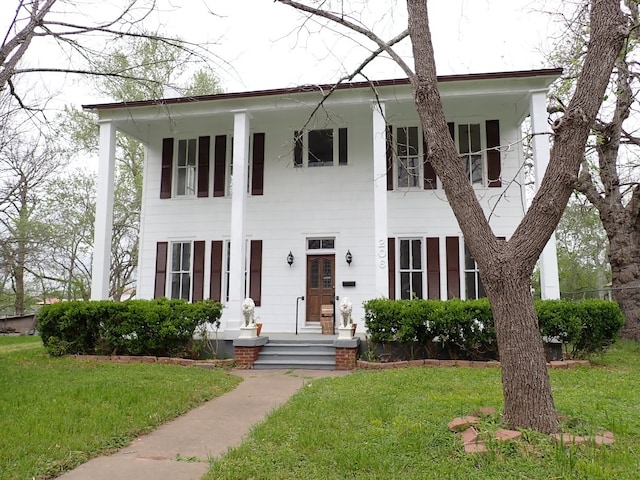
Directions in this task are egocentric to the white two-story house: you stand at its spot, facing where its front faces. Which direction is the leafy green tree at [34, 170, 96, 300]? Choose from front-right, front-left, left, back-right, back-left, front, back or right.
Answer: back-right

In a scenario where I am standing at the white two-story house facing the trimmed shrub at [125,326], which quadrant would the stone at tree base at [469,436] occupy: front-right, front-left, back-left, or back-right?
front-left

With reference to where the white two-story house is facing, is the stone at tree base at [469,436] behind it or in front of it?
in front

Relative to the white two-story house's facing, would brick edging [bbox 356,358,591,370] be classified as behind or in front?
in front

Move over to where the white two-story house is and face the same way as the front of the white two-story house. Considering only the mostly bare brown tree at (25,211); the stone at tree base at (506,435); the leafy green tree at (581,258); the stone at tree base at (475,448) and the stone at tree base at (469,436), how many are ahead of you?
3

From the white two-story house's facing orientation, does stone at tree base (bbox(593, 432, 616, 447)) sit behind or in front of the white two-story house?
in front

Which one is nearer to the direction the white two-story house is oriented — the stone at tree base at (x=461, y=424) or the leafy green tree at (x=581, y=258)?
the stone at tree base

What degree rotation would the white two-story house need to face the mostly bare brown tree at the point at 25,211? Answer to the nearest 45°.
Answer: approximately 135° to its right

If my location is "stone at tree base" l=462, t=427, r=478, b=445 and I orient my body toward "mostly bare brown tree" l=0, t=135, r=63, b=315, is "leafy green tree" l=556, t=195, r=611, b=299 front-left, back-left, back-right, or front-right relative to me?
front-right

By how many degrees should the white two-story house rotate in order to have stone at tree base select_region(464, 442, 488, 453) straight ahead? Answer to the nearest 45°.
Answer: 0° — it already faces it

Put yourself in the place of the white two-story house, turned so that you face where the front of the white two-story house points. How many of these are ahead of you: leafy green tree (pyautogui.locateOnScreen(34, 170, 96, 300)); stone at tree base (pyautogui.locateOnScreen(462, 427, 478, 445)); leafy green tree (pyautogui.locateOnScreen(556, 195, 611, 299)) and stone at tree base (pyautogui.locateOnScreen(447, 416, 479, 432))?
2

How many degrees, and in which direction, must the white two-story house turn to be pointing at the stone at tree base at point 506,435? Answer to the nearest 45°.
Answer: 0° — it already faces it

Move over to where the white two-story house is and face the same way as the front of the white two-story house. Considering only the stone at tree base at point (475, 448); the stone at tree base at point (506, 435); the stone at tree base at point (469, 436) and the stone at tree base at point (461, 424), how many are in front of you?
4

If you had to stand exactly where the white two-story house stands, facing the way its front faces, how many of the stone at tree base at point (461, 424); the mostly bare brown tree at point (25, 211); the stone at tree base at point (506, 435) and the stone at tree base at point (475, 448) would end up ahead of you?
3

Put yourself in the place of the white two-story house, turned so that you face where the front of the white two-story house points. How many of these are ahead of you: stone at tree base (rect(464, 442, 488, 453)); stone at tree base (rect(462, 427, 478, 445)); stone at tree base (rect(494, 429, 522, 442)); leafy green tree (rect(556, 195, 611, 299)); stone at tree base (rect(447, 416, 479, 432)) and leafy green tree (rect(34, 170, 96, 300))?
4

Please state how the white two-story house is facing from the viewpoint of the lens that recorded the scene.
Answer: facing the viewer

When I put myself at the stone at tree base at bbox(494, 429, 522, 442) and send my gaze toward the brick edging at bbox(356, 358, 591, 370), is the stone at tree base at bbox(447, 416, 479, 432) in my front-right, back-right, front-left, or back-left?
front-left
